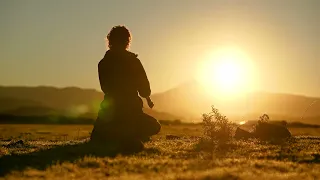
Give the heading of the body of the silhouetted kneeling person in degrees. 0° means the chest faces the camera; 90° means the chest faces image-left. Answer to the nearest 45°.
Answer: approximately 225°

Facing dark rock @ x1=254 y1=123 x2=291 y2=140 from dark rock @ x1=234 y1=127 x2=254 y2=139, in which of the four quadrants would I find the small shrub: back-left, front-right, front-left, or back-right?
back-right

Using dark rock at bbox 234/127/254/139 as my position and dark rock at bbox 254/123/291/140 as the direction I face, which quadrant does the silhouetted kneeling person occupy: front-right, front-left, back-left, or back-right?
back-right

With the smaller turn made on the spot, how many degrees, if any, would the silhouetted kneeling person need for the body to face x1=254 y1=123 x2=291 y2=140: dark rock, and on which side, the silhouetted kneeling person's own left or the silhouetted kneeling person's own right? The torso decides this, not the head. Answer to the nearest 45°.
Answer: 0° — they already face it

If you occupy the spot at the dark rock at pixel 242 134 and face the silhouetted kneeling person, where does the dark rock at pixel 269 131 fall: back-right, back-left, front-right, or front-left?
back-left

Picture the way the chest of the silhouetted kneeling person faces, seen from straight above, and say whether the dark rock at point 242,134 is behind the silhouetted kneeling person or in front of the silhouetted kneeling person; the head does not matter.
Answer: in front
